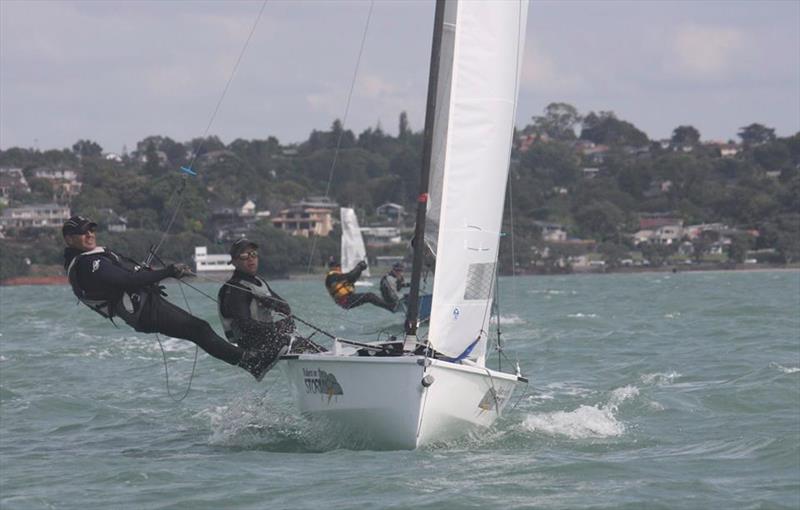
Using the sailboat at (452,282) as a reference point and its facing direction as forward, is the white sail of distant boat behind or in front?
behind

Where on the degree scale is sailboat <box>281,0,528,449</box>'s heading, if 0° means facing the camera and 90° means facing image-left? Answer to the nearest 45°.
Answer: approximately 0°

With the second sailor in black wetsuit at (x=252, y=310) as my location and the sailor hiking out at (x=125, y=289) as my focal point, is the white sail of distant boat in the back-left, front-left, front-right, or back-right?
back-right

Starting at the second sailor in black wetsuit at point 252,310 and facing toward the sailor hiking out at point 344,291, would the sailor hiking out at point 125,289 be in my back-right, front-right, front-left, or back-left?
back-left

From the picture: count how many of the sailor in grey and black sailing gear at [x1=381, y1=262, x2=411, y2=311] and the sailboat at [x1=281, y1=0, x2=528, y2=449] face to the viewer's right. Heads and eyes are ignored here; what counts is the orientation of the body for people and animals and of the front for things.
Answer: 1

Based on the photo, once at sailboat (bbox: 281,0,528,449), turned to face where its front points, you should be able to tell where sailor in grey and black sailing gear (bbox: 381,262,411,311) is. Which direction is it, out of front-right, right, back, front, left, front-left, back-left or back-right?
back

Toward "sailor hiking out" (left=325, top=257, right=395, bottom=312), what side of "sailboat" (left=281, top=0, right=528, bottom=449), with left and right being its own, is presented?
back
